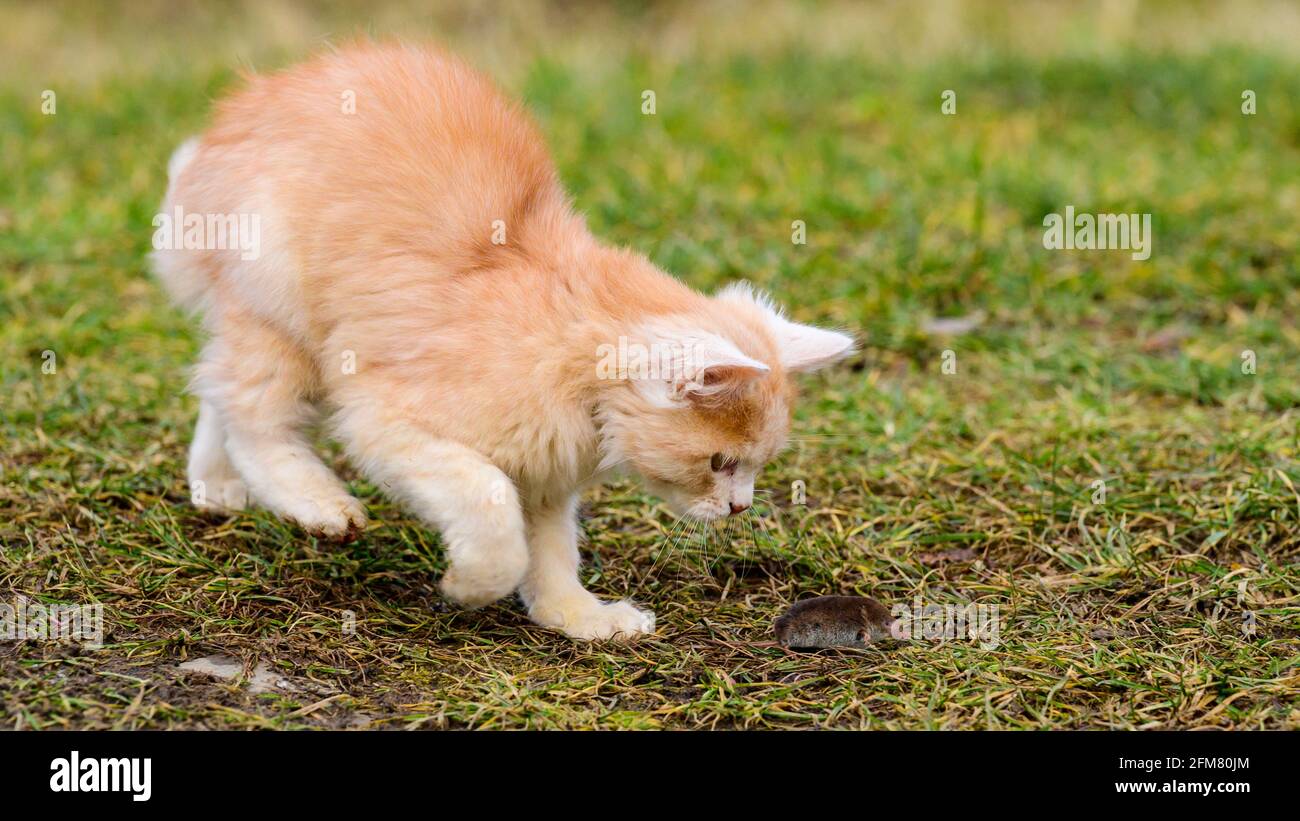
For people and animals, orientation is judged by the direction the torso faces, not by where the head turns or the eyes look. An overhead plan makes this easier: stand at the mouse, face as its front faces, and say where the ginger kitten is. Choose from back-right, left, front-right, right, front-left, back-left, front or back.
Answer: back

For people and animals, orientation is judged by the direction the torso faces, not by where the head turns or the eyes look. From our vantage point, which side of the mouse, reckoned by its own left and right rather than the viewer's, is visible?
right
